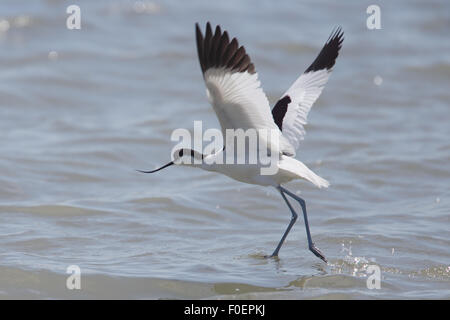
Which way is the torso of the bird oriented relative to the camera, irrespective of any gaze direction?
to the viewer's left
